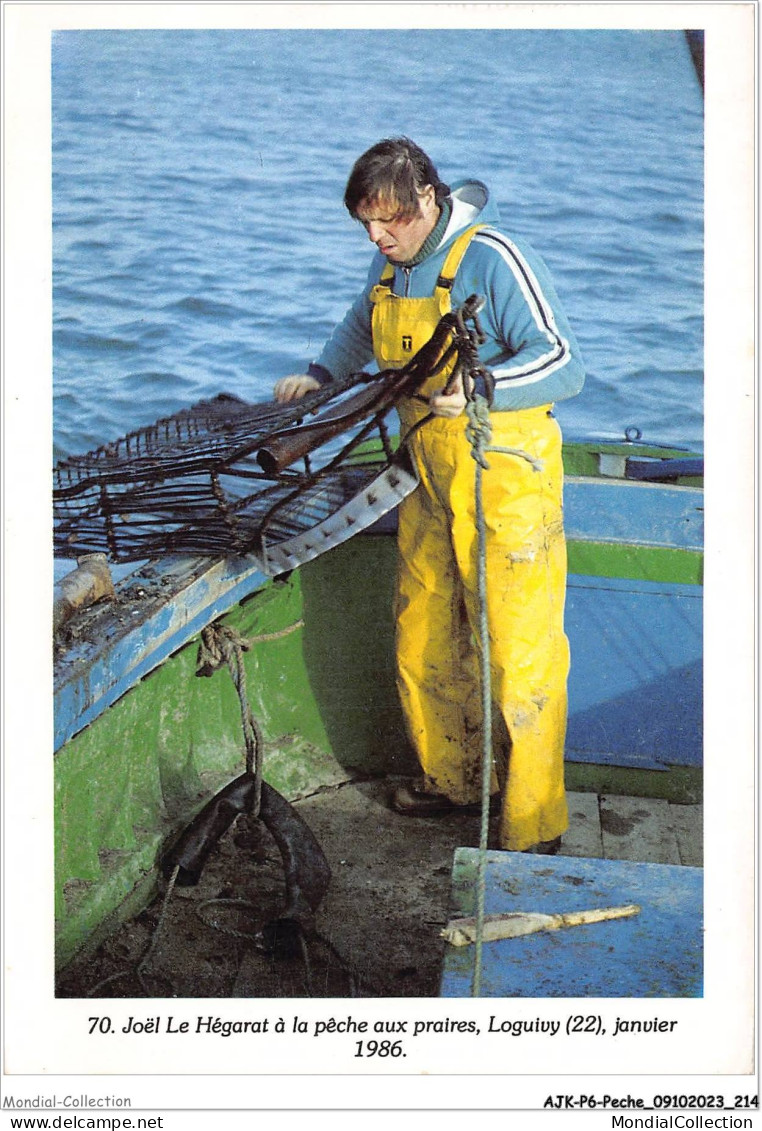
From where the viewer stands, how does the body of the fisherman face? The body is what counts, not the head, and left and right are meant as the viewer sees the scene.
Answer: facing the viewer and to the left of the viewer
